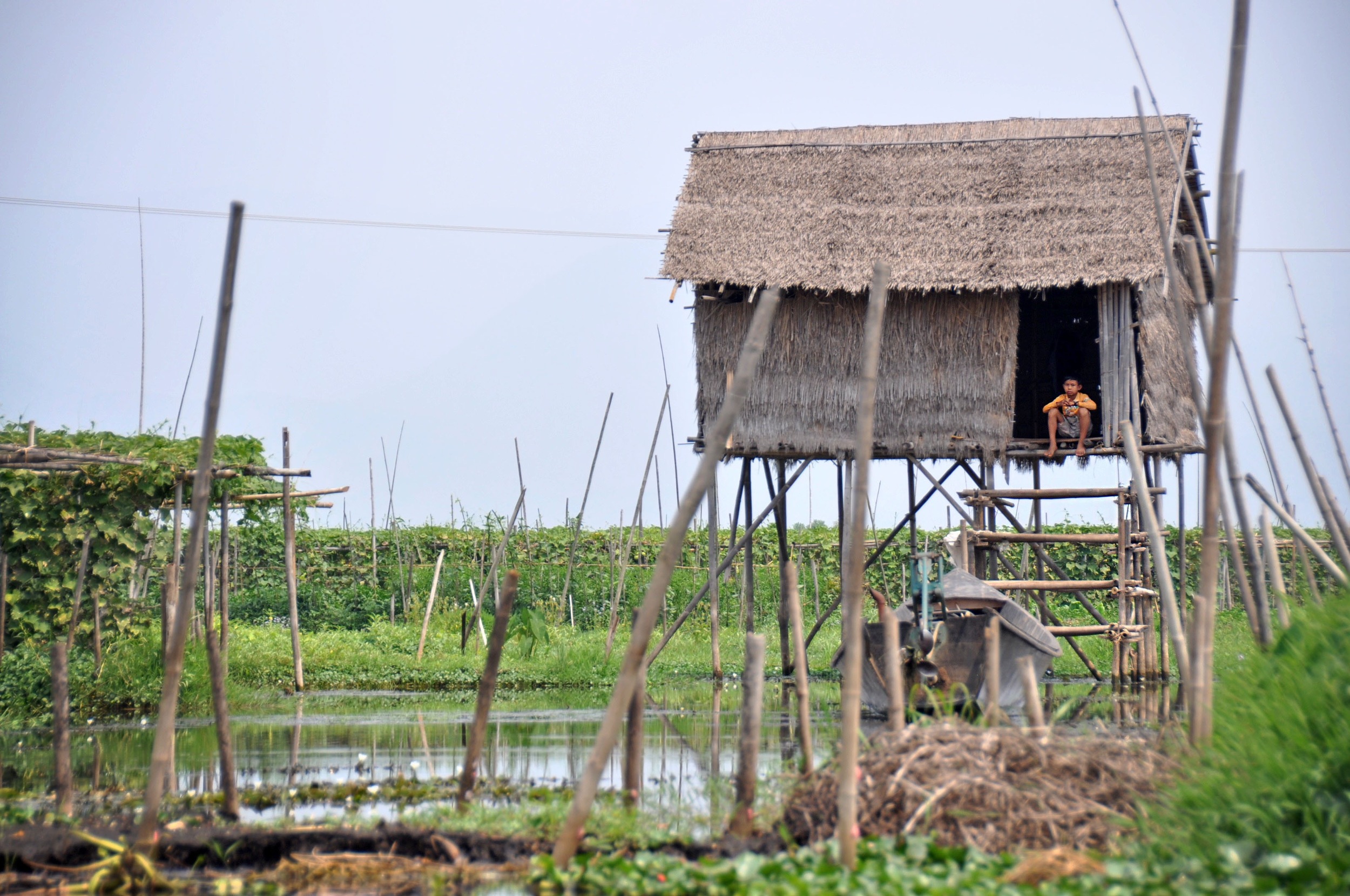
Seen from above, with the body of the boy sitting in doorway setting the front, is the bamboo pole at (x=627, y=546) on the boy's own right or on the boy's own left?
on the boy's own right

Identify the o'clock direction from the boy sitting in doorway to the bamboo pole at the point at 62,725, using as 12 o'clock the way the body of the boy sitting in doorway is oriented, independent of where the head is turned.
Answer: The bamboo pole is roughly at 1 o'clock from the boy sitting in doorway.

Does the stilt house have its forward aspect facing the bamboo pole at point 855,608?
yes

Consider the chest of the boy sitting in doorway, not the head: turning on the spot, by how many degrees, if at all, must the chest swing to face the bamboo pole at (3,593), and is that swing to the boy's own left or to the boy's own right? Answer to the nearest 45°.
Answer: approximately 45° to the boy's own right

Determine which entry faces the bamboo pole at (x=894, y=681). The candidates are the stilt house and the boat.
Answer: the stilt house
